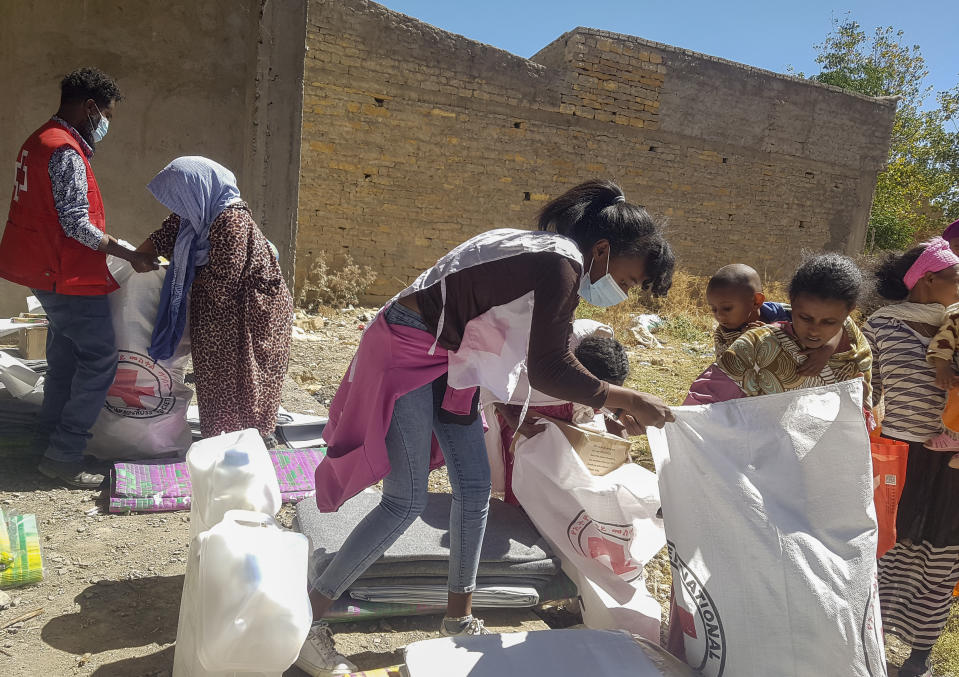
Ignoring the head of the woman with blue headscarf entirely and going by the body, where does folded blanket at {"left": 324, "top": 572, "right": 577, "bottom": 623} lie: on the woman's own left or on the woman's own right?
on the woman's own left

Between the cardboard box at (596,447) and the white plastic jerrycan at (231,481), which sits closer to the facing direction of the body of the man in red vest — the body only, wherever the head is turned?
the cardboard box

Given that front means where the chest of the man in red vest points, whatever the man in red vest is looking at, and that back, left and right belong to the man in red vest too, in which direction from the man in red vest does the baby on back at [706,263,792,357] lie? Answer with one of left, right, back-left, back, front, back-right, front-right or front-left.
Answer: front-right

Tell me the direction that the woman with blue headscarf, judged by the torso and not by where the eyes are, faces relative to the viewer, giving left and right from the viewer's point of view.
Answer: facing to the left of the viewer

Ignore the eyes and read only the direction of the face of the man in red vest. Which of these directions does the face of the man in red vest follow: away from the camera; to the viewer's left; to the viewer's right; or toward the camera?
to the viewer's right

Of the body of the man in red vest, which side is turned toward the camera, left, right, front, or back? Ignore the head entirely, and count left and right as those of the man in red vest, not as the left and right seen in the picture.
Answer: right

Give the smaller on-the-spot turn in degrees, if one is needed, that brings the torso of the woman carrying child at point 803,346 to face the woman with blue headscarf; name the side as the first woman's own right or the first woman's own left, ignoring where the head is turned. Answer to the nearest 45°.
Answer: approximately 90° to the first woman's own right

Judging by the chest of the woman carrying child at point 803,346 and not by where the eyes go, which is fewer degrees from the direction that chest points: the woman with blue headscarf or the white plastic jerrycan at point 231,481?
the white plastic jerrycan
